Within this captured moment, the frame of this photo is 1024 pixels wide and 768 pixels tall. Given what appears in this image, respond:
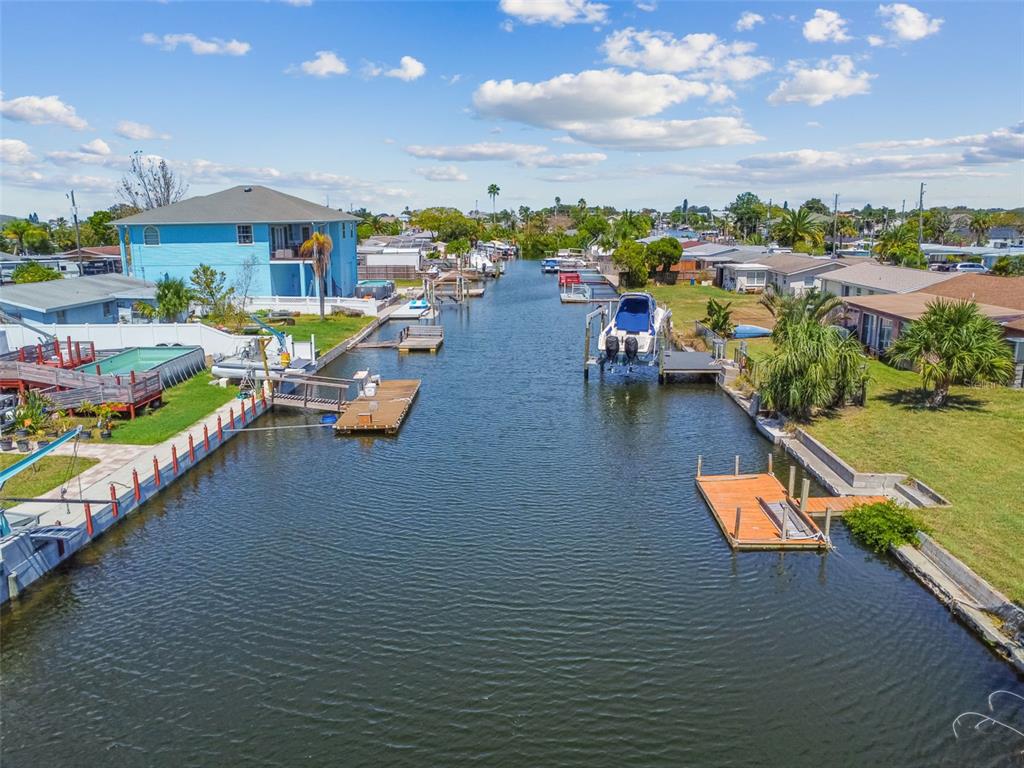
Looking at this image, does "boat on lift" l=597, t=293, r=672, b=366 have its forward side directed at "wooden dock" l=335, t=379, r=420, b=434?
no

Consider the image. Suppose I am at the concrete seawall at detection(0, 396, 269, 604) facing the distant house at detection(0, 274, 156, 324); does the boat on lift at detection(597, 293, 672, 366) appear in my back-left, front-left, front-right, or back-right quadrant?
front-right

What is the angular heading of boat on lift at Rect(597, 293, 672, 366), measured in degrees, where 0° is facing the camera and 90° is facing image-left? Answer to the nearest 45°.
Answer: approximately 180°

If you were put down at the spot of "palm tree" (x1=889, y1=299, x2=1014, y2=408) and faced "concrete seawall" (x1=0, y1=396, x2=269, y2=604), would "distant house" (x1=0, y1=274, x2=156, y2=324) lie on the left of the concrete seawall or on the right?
right

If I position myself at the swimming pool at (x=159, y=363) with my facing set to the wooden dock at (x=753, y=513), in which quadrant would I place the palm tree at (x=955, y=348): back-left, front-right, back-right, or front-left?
front-left

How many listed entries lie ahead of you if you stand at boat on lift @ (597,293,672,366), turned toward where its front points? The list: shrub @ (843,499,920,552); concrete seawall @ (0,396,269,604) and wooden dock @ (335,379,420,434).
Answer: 0

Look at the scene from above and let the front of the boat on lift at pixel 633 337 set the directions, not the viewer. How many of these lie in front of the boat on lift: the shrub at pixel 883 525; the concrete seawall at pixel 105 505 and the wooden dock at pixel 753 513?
0

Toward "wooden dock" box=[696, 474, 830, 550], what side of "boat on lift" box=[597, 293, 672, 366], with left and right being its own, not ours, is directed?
back

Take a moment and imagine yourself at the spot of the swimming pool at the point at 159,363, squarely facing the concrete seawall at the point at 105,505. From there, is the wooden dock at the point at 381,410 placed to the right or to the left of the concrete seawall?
left

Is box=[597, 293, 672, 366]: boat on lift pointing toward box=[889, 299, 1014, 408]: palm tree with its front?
no

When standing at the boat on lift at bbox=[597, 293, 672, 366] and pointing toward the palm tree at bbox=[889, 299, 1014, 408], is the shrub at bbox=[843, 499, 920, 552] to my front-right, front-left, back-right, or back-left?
front-right

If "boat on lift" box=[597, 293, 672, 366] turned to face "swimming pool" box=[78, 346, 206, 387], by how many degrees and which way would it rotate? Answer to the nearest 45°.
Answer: approximately 90° to its left

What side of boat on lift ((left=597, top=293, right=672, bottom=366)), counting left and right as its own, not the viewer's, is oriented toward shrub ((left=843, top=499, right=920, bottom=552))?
back

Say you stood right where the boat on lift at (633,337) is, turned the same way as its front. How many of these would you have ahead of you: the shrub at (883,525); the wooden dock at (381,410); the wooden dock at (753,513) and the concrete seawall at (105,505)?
0

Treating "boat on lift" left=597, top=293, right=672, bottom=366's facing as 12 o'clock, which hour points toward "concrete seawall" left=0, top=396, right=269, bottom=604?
The concrete seawall is roughly at 7 o'clock from the boat on lift.
